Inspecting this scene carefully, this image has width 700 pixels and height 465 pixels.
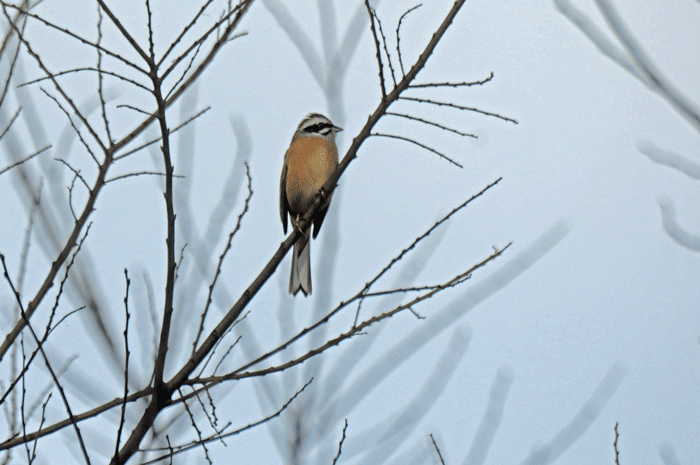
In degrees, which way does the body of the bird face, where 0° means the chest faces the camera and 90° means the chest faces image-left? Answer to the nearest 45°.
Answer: approximately 315°

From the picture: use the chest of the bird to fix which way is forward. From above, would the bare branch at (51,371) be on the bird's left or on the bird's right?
on the bird's right
